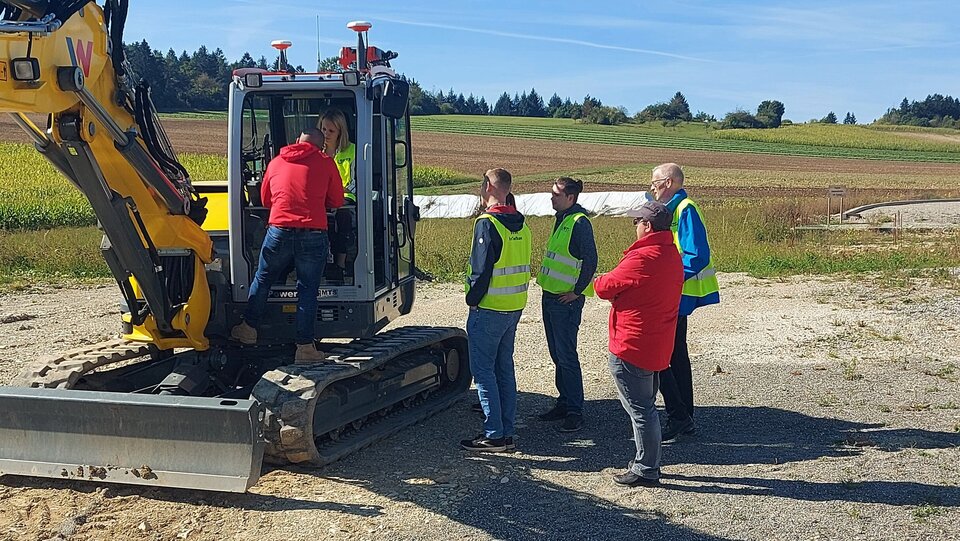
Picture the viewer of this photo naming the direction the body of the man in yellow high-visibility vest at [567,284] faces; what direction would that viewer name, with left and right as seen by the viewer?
facing to the left of the viewer

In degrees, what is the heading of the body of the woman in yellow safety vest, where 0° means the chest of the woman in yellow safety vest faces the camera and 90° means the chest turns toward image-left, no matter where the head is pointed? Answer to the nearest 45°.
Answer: approximately 45°

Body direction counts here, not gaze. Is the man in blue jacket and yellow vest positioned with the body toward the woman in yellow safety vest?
yes

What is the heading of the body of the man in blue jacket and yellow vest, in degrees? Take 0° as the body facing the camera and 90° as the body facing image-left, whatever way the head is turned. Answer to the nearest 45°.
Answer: approximately 90°

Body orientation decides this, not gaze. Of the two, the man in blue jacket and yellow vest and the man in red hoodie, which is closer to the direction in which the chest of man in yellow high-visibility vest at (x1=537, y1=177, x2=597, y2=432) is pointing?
the man in red hoodie

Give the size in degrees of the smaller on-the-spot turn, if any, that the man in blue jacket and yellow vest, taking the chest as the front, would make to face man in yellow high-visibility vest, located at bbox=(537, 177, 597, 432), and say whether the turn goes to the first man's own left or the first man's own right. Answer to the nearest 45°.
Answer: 0° — they already face them

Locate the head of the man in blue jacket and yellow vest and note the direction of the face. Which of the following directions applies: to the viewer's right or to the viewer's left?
to the viewer's left

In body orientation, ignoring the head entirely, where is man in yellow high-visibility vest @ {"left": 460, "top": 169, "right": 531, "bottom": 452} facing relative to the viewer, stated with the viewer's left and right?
facing away from the viewer and to the left of the viewer
